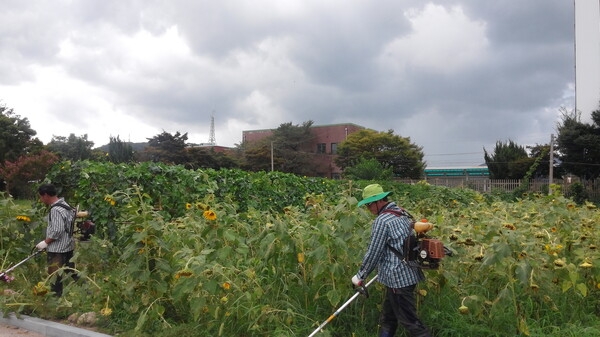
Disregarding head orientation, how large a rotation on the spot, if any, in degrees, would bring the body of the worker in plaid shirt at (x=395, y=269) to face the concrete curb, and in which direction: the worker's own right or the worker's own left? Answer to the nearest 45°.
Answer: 0° — they already face it

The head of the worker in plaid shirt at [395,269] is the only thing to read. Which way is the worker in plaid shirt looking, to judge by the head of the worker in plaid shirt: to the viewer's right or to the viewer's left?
to the viewer's left

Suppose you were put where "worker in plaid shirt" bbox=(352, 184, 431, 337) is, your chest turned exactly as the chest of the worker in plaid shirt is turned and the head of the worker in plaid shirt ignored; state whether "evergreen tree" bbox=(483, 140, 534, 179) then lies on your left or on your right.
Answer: on your right

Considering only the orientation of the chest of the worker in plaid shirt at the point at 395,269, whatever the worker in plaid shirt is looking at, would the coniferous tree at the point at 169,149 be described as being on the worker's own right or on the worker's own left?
on the worker's own right

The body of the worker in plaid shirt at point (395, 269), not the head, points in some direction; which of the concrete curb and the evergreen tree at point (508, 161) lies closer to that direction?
the concrete curb

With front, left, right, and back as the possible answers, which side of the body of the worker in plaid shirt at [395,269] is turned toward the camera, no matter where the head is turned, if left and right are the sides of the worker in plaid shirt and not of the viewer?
left
